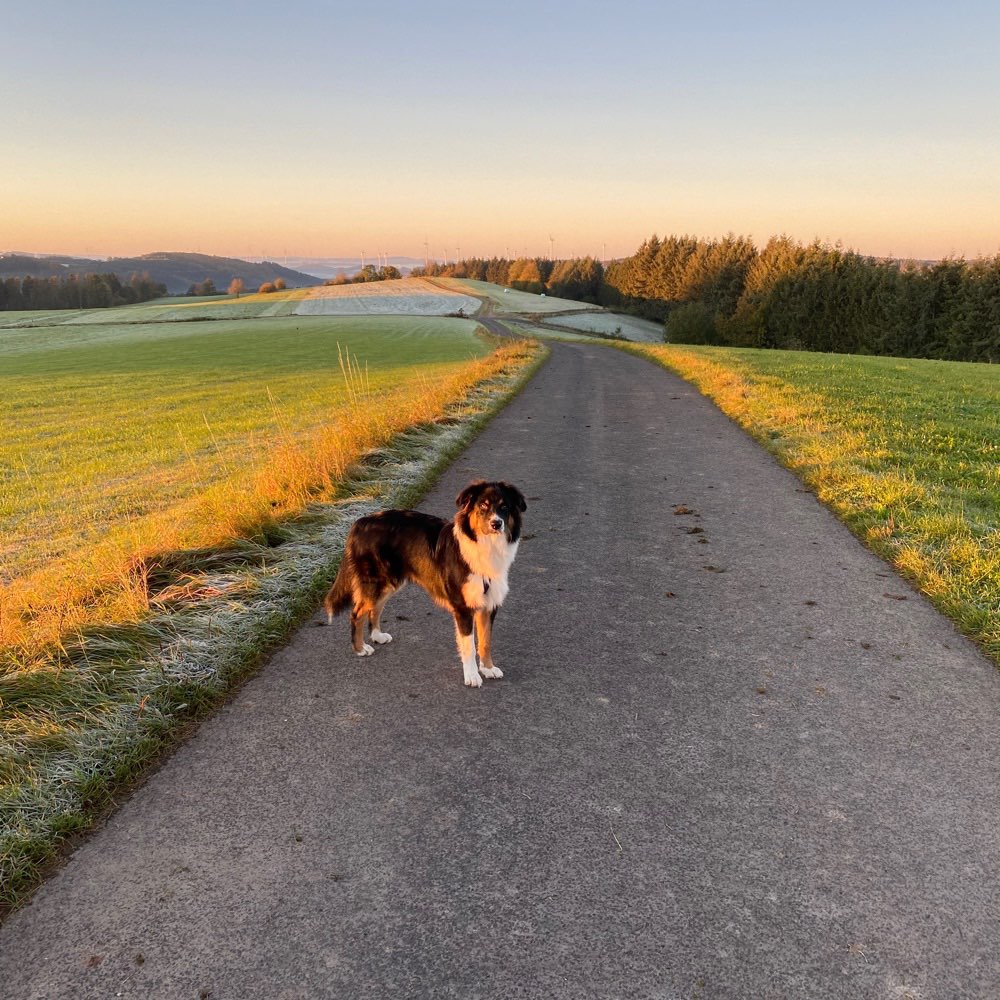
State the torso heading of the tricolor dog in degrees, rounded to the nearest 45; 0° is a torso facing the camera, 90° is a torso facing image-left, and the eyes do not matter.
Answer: approximately 315°
